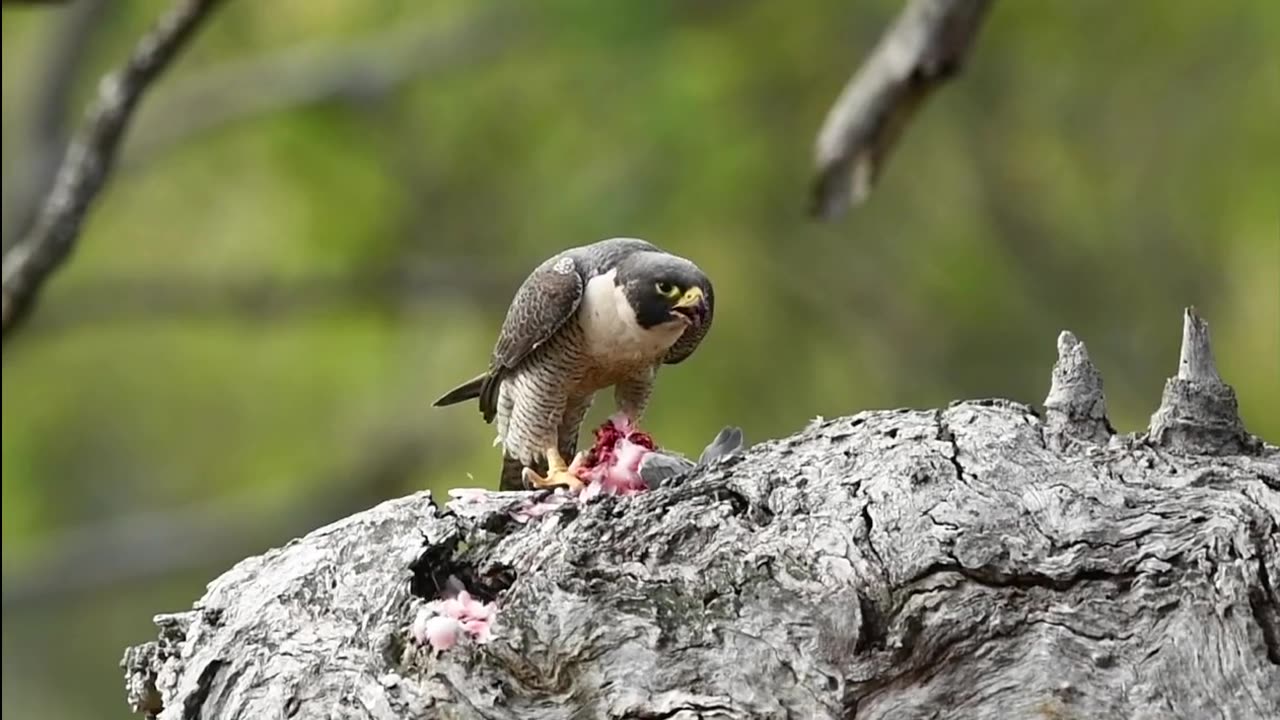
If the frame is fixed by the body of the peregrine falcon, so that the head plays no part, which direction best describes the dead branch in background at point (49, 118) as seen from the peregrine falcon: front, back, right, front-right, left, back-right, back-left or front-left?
back

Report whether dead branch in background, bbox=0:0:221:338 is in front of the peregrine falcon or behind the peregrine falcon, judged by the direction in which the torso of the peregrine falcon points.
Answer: behind

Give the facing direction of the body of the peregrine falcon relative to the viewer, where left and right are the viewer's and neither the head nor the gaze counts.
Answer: facing the viewer and to the right of the viewer
